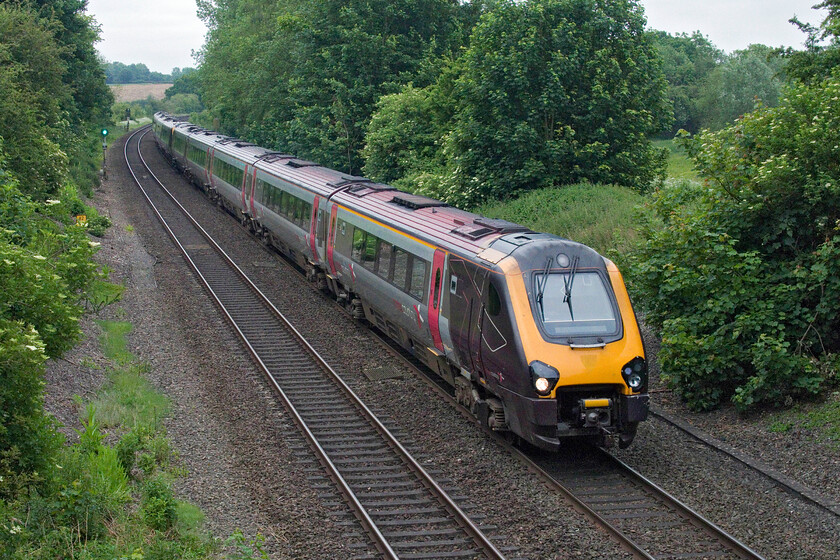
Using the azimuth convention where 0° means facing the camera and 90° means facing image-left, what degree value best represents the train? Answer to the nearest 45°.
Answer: approximately 315°

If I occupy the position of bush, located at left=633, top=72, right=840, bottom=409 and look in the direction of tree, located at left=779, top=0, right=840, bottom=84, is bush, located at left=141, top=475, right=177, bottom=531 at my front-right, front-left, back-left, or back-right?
back-left

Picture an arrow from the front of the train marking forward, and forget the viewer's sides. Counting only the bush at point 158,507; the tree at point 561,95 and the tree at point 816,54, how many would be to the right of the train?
1

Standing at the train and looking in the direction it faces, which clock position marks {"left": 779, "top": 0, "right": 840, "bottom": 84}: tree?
The tree is roughly at 9 o'clock from the train.

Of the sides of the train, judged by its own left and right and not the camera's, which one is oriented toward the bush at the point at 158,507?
right

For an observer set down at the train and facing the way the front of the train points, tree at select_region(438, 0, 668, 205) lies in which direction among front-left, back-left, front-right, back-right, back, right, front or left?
back-left
